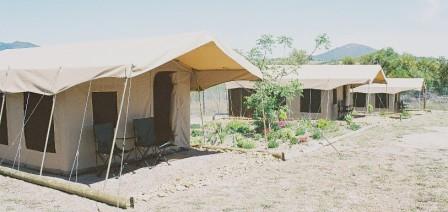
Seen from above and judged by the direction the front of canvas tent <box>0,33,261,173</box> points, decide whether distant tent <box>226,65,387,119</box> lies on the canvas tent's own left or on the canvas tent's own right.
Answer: on the canvas tent's own left

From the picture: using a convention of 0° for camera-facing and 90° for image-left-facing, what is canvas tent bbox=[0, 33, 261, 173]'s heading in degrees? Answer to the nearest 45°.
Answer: approximately 315°

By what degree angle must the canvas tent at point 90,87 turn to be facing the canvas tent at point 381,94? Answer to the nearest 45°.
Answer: approximately 90° to its left

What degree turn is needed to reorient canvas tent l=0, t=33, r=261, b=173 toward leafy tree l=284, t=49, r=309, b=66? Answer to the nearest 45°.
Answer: approximately 90° to its left

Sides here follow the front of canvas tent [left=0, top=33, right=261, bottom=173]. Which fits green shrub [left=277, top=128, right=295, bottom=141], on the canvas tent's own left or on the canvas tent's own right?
on the canvas tent's own left

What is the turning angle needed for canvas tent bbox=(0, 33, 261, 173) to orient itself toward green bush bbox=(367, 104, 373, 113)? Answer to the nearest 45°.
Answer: approximately 90° to its left
